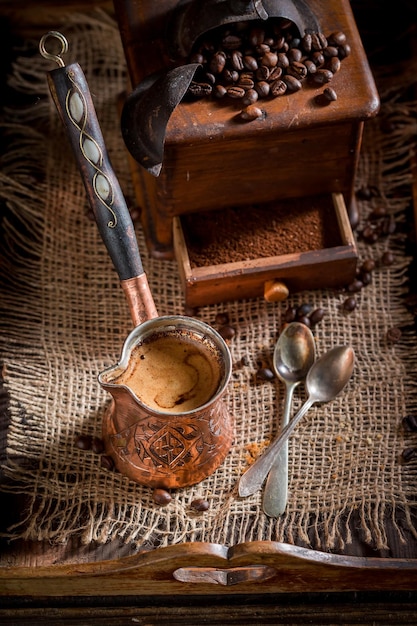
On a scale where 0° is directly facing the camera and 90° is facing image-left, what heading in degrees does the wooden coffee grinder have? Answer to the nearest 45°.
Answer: approximately 0°
